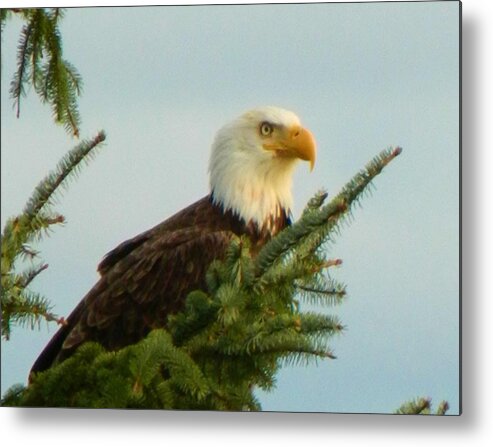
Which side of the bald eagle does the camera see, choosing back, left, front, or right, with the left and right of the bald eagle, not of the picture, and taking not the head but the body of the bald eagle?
right
